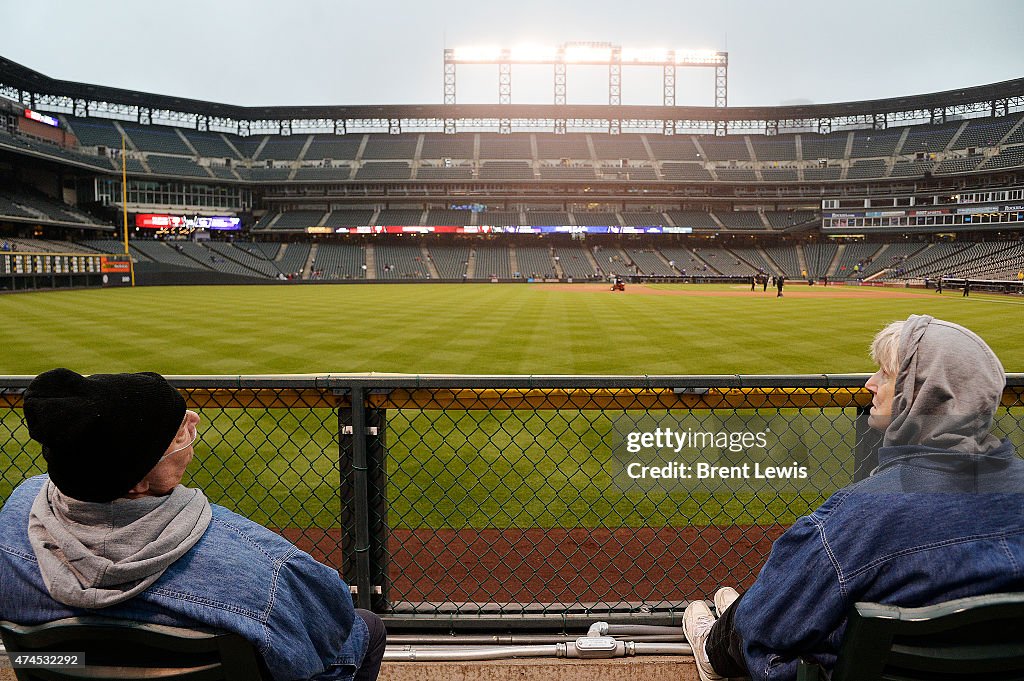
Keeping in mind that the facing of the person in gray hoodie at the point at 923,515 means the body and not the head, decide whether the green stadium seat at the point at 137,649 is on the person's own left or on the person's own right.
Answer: on the person's own left

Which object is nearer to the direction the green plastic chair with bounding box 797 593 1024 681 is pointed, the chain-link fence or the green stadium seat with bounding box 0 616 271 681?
the chain-link fence

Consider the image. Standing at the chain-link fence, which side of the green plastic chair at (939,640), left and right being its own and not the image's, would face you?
front

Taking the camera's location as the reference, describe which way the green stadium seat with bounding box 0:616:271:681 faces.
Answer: facing away from the viewer

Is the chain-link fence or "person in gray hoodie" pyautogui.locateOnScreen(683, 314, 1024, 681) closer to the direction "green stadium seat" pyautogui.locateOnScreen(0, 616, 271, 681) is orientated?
the chain-link fence

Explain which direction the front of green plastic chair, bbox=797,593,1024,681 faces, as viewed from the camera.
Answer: facing away from the viewer and to the left of the viewer

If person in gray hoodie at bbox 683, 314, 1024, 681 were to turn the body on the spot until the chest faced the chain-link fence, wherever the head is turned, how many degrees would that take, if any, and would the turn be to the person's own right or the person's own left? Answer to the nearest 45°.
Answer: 0° — they already face it

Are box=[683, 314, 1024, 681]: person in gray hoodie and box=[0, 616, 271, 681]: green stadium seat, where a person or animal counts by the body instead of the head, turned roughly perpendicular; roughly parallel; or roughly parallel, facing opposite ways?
roughly parallel

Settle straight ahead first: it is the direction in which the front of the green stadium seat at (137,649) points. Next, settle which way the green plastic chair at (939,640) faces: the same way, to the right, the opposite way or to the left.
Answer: the same way

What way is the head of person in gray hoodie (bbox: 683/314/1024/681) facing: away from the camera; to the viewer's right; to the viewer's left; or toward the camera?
to the viewer's left

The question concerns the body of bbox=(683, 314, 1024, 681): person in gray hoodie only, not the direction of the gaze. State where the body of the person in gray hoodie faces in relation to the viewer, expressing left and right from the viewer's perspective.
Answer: facing away from the viewer and to the left of the viewer

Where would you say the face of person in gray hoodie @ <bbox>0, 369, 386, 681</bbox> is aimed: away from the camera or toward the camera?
away from the camera
